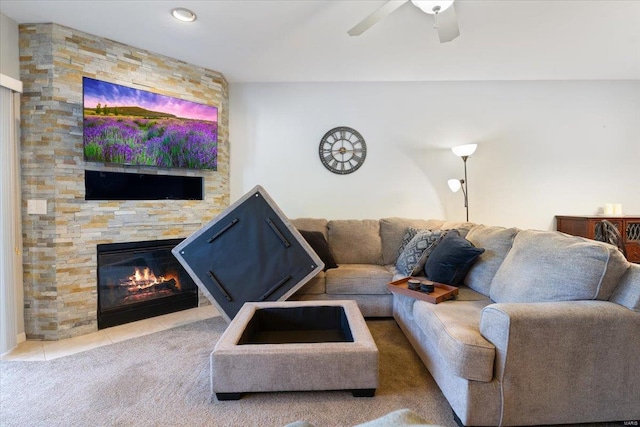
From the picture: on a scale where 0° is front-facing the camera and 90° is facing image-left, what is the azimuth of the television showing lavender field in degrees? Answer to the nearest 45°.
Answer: approximately 315°

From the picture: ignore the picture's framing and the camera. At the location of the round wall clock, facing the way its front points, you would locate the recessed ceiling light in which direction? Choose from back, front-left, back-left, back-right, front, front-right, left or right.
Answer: front-right

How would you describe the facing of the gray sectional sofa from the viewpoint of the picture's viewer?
facing the viewer and to the left of the viewer

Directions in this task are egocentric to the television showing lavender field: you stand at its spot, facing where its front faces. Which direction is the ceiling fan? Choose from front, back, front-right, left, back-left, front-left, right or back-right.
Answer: front

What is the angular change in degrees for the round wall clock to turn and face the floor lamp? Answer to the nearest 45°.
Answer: approximately 90° to its left

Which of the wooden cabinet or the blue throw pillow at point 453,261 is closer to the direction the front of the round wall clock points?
the blue throw pillow

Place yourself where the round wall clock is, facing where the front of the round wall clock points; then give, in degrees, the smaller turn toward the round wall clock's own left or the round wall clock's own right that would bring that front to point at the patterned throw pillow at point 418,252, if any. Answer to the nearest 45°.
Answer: approximately 45° to the round wall clock's own left

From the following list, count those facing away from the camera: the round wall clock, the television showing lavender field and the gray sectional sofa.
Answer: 0

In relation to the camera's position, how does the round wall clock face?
facing the viewer

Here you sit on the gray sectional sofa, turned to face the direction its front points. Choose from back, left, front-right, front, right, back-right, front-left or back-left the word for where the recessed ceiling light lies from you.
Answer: front-right

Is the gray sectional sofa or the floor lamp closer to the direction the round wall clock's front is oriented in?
the gray sectional sofa

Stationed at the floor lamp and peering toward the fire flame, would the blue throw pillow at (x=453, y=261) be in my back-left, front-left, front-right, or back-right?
front-left

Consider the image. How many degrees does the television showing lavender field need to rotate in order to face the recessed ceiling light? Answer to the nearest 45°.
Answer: approximately 45° to its right

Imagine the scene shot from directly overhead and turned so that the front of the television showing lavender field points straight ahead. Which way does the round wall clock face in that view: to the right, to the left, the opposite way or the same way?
to the right

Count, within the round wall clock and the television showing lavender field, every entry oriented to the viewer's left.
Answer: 0

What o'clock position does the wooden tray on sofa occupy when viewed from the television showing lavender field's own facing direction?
The wooden tray on sofa is roughly at 12 o'clock from the television showing lavender field.
